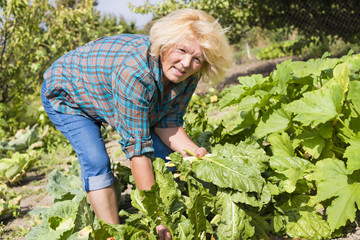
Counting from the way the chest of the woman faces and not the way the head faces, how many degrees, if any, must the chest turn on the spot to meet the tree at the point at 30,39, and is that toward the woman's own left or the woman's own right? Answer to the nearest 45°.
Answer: approximately 135° to the woman's own left

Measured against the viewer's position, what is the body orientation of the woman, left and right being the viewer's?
facing the viewer and to the right of the viewer
